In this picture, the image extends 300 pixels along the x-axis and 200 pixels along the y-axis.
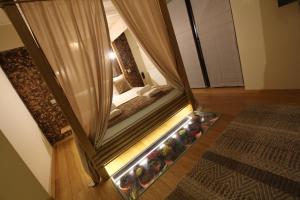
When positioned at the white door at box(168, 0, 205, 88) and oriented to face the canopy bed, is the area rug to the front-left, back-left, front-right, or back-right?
front-left

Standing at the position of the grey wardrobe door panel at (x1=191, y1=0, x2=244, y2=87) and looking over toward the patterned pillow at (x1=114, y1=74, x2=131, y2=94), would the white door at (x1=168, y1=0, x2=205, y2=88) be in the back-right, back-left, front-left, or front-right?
front-right
